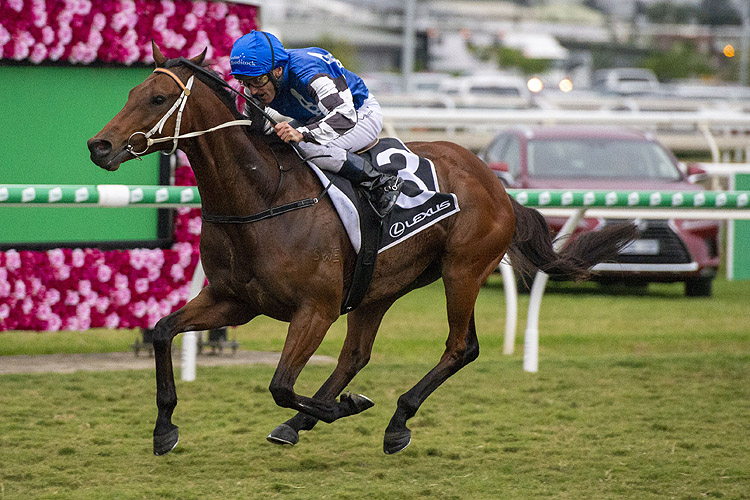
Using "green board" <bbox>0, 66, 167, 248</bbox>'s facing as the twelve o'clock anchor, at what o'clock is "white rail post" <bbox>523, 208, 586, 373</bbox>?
The white rail post is roughly at 10 o'clock from the green board.

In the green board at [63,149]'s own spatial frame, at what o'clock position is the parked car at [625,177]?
The parked car is roughly at 8 o'clock from the green board.

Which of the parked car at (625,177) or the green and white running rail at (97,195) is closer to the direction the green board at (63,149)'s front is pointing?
the green and white running rail

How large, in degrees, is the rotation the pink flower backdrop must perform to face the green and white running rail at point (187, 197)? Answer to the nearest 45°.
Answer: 0° — it already faces it

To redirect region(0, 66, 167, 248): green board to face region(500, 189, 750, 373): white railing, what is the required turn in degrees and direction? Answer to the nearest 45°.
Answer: approximately 90° to its left

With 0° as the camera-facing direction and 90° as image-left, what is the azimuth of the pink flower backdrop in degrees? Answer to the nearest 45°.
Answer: approximately 0°

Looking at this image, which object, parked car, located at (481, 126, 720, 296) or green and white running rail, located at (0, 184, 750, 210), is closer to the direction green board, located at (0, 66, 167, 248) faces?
the green and white running rail

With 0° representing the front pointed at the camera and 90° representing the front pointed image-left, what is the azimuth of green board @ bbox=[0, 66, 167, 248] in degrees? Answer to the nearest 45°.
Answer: approximately 0°

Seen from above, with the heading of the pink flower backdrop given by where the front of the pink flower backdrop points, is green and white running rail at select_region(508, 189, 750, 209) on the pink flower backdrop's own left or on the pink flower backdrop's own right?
on the pink flower backdrop's own left

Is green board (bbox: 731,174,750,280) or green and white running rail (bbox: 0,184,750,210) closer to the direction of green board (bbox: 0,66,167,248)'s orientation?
the green and white running rail

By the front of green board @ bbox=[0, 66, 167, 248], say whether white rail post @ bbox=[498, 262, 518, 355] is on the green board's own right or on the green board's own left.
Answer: on the green board's own left

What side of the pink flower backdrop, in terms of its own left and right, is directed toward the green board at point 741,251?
left
